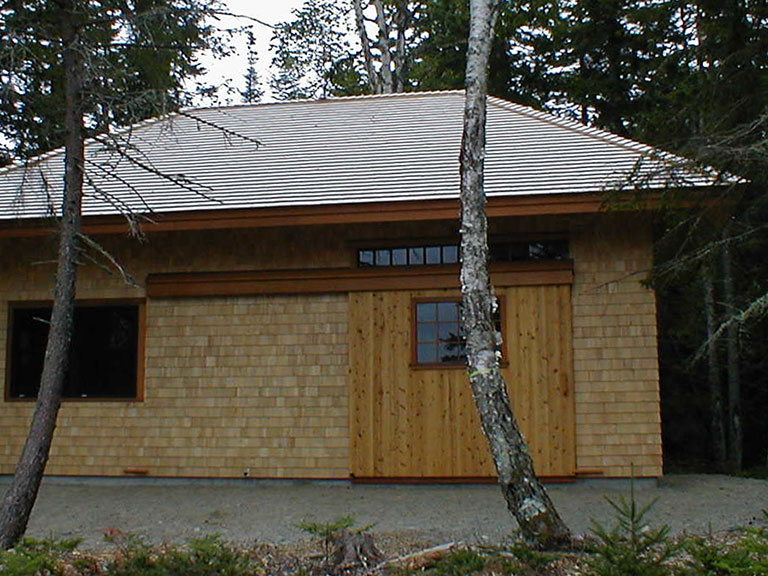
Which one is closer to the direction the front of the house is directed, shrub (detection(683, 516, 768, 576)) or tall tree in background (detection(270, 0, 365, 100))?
the shrub

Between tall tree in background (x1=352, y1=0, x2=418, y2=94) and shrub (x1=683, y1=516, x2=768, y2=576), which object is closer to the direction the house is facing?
the shrub

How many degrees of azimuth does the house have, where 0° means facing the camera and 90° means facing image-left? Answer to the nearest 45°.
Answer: approximately 0°

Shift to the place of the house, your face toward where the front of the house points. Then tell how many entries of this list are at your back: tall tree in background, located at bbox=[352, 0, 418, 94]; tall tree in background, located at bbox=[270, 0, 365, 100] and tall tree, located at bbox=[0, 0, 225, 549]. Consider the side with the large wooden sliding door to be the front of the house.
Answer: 2

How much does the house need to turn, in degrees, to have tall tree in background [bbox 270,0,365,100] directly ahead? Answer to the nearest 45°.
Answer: approximately 180°

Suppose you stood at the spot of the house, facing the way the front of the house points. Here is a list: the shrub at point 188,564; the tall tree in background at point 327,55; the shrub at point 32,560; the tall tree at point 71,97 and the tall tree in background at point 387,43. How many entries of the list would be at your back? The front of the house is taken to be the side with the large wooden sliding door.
2

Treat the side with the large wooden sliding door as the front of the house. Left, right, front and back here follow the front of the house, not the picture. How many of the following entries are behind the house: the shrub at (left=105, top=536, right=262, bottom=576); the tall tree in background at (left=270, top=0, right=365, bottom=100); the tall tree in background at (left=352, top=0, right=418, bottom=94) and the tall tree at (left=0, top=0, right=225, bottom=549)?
2

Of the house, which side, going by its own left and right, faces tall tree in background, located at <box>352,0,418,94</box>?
back
